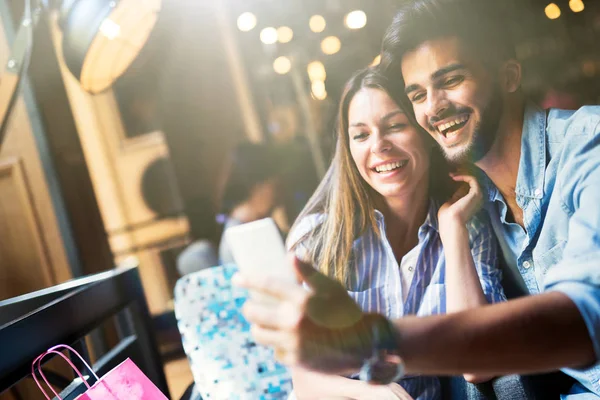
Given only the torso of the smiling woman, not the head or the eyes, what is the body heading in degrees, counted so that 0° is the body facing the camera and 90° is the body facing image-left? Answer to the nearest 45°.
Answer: approximately 0°

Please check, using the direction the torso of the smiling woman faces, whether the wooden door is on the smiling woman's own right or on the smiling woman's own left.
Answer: on the smiling woman's own right

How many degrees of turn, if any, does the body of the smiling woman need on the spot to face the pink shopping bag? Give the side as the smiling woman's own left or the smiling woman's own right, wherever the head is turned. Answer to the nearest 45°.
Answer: approximately 90° to the smiling woman's own right

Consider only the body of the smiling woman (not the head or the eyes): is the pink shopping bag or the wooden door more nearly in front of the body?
the pink shopping bag
